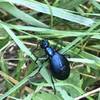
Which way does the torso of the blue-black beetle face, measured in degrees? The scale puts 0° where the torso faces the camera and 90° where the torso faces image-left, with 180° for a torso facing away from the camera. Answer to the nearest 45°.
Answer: approximately 135°
